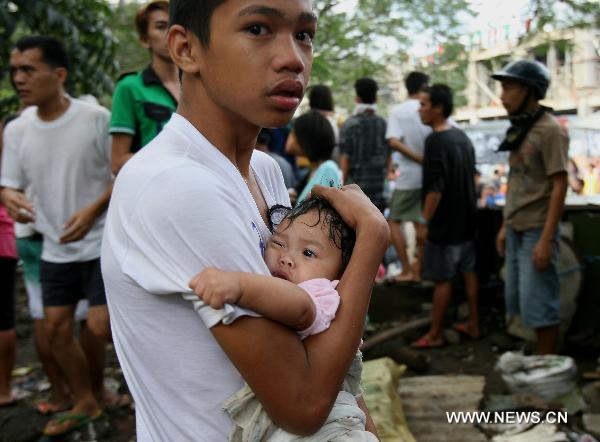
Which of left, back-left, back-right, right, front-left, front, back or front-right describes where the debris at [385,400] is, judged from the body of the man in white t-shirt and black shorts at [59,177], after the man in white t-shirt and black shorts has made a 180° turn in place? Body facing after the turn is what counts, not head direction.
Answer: right

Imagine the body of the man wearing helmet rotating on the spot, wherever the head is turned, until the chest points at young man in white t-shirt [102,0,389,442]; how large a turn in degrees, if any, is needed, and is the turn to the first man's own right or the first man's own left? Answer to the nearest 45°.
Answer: approximately 45° to the first man's own left

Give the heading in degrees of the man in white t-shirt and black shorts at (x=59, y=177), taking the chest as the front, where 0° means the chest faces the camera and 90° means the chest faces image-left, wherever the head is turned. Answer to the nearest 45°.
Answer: approximately 45°

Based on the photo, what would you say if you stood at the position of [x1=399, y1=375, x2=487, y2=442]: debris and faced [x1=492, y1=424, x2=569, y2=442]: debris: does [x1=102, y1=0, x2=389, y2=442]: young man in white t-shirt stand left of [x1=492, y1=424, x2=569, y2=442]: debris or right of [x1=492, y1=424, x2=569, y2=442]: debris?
right

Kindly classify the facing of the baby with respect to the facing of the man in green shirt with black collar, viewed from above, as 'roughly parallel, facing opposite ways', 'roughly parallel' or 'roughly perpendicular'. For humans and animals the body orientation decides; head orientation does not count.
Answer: roughly perpendicular

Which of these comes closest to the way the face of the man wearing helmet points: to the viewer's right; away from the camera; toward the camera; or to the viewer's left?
to the viewer's left

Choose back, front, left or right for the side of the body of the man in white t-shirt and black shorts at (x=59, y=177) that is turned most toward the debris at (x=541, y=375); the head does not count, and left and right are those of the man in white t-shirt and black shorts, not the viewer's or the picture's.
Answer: left
